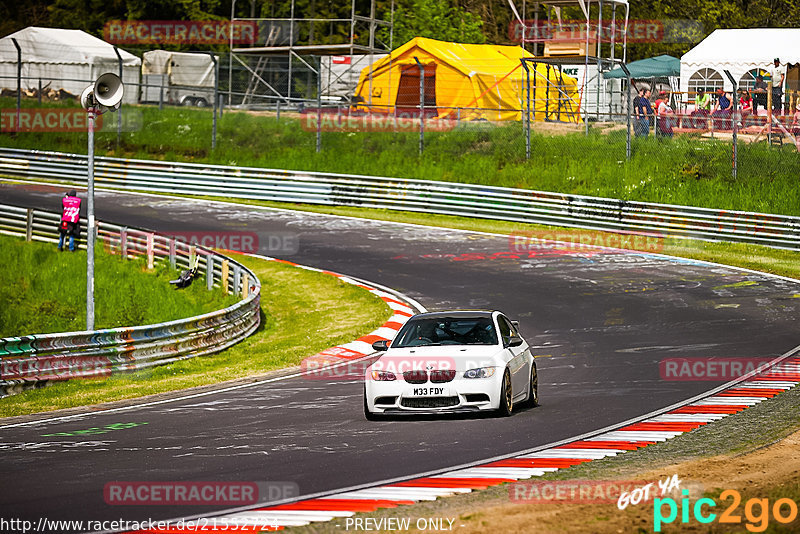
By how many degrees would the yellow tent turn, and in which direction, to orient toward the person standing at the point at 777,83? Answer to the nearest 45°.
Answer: approximately 90° to its left

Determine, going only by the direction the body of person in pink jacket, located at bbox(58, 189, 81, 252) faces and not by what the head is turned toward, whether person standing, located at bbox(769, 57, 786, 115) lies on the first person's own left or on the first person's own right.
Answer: on the first person's own right

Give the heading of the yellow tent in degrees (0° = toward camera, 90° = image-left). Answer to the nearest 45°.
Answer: approximately 45°

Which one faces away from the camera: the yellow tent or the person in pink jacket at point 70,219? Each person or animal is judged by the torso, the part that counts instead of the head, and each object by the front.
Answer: the person in pink jacket

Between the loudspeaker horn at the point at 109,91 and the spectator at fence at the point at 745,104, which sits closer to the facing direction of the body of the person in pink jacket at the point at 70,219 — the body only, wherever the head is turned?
the spectator at fence

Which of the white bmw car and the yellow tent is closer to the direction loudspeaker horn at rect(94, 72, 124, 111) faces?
the white bmw car

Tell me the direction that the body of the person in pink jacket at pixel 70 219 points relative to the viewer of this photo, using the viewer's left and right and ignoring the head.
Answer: facing away from the viewer

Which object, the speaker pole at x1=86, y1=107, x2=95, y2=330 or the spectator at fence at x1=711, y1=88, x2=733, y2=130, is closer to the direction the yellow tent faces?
the speaker pole
